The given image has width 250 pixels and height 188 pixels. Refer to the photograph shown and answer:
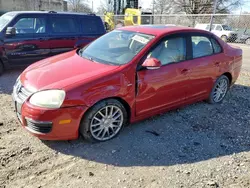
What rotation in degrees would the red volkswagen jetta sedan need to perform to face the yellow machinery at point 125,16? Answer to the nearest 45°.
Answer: approximately 135° to its right

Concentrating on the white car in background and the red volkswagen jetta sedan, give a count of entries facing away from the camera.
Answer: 0
